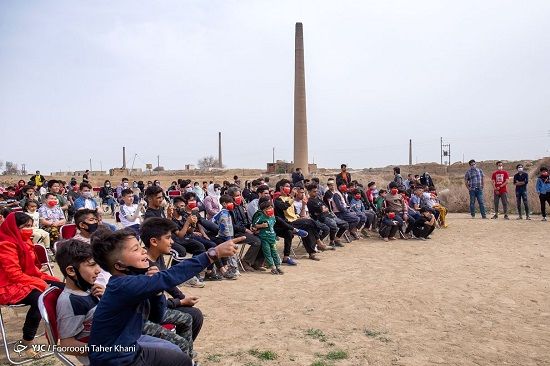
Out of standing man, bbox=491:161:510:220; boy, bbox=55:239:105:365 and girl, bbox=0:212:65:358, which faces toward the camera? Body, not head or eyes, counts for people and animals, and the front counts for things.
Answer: the standing man

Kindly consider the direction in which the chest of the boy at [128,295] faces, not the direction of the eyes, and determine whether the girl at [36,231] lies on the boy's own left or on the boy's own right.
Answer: on the boy's own left

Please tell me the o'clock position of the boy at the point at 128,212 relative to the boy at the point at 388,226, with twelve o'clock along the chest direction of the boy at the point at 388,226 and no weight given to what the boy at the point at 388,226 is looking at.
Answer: the boy at the point at 128,212 is roughly at 3 o'clock from the boy at the point at 388,226.

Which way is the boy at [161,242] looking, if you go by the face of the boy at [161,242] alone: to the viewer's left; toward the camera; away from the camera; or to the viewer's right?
to the viewer's right

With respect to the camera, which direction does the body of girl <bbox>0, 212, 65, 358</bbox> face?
to the viewer's right

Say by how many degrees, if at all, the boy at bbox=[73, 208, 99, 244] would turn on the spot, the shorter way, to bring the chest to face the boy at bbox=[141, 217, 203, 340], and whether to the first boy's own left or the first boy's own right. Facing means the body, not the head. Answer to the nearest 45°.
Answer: approximately 45° to the first boy's own right

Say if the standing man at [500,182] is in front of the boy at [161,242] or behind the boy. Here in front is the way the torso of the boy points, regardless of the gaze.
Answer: in front

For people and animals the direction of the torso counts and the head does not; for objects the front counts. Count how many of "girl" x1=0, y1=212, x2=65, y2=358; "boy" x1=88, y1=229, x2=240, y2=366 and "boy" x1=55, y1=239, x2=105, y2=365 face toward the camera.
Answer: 0

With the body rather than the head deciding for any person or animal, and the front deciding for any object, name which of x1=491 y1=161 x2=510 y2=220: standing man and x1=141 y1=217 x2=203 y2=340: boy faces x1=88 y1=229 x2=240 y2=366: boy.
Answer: the standing man

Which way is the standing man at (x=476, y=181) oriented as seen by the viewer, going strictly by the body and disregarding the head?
toward the camera

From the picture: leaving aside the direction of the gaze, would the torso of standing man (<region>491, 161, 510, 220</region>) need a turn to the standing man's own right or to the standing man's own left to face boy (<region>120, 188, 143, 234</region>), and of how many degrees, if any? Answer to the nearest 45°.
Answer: approximately 45° to the standing man's own right

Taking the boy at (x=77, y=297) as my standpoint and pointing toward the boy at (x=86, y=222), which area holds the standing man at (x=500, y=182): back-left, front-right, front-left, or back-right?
front-right

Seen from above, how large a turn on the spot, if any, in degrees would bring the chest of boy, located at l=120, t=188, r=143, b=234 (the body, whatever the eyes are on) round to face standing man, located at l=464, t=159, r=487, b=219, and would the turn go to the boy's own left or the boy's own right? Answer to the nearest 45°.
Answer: approximately 45° to the boy's own left

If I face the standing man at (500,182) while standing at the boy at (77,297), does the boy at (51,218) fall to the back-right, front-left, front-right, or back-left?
front-left

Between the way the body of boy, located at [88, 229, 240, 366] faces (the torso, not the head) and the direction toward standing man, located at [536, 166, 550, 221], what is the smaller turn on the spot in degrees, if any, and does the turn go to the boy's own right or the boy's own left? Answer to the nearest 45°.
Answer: approximately 45° to the boy's own left

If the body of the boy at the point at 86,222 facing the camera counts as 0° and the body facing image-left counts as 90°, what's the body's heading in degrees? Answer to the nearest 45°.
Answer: approximately 315°

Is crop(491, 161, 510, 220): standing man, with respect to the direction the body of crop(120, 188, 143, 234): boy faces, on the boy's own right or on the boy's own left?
on the boy's own left

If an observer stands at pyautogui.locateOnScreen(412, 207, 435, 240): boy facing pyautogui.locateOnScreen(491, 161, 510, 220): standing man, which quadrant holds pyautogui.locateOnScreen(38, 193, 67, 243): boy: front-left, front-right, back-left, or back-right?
back-left

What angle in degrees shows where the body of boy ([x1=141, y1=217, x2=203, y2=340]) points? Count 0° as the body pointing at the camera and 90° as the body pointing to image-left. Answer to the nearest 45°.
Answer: approximately 270°

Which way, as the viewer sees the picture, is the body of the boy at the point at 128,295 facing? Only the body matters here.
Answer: to the viewer's right

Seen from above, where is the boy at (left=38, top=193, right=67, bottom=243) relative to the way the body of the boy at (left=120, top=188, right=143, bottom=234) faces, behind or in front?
behind
